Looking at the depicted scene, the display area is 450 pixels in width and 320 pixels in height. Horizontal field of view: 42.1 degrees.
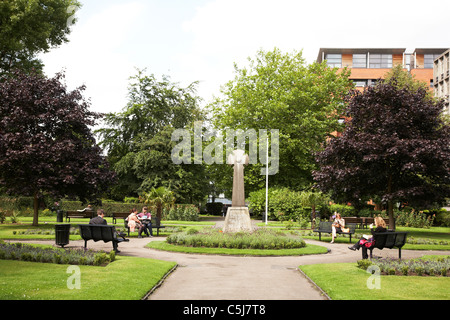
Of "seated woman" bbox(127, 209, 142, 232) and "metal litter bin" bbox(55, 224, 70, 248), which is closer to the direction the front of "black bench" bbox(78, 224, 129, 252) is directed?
the seated woman

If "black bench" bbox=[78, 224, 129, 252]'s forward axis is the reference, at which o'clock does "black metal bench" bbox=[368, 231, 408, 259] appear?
"black metal bench" bbox=[368, 231, 408, 259] is roughly at 2 o'clock from "black bench" bbox=[78, 224, 129, 252].

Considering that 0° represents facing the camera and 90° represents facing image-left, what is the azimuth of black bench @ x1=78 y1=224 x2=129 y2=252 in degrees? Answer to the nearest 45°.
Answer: approximately 225°

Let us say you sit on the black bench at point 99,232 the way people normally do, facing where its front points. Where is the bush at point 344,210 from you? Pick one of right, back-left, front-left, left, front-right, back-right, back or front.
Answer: front

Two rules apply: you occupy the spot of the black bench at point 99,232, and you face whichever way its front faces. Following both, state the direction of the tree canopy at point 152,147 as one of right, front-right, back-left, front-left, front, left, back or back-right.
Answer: front-left

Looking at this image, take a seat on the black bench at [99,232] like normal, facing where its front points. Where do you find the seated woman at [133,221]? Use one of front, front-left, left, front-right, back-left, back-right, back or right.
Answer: front-left

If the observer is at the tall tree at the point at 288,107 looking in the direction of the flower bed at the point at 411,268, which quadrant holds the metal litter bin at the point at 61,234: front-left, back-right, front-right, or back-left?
front-right
